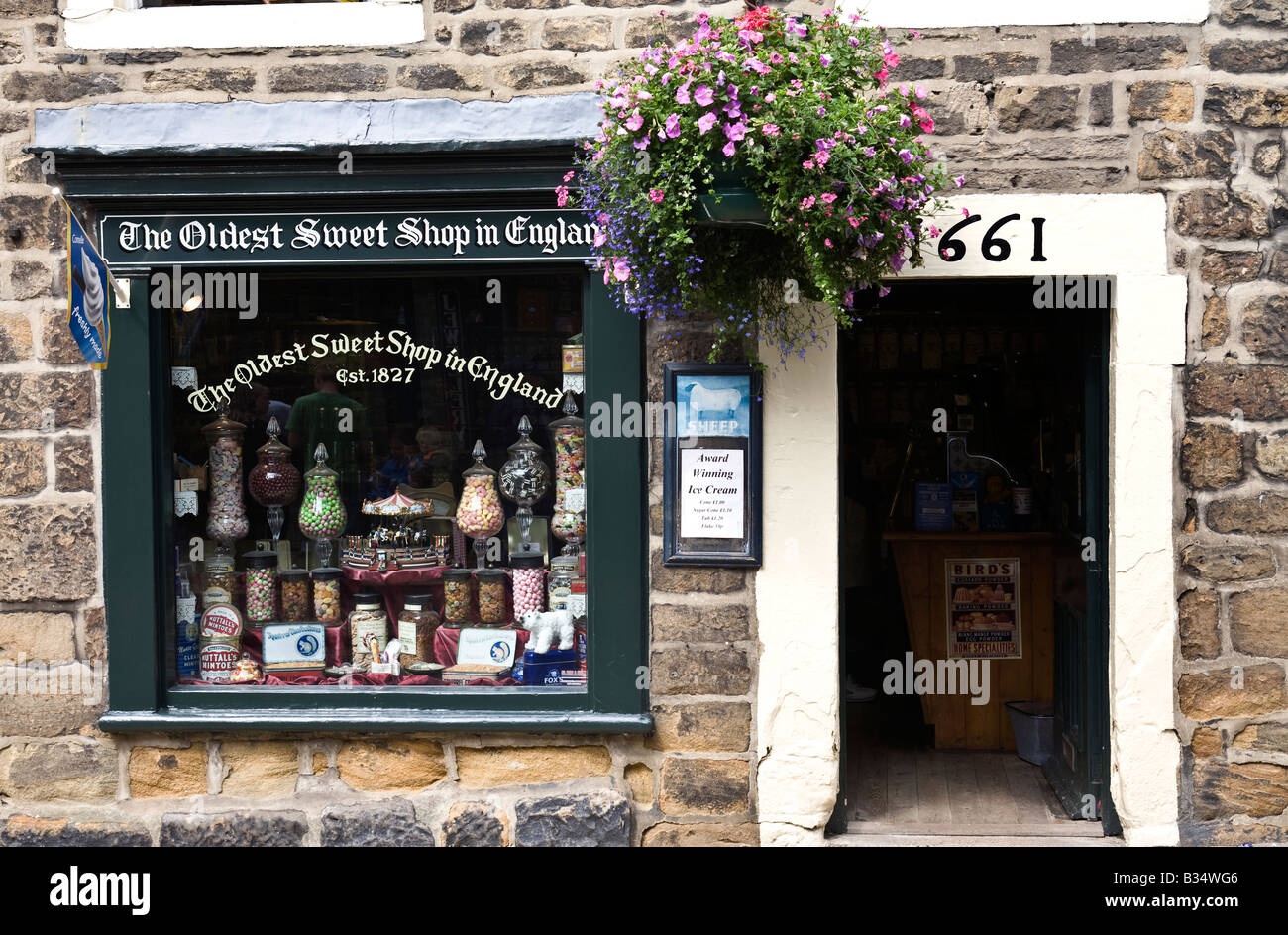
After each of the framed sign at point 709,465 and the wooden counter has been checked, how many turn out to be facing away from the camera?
0

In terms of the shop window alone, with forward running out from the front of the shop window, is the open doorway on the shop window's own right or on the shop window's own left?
on the shop window's own left

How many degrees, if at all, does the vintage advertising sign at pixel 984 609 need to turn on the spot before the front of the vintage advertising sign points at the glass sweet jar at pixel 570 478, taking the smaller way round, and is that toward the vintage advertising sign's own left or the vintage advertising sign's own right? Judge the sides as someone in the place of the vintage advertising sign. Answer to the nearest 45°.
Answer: approximately 45° to the vintage advertising sign's own right

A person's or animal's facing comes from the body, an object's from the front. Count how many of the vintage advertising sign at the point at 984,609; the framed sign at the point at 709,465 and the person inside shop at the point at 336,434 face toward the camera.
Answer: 2

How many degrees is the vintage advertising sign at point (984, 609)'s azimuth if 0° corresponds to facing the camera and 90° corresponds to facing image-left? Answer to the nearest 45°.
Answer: approximately 0°

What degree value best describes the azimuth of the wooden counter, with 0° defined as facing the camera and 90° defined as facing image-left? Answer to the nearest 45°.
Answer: approximately 0°

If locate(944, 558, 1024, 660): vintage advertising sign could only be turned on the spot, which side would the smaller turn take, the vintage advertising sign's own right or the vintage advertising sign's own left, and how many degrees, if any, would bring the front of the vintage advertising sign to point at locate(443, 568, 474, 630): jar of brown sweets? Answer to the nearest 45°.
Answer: approximately 45° to the vintage advertising sign's own right
